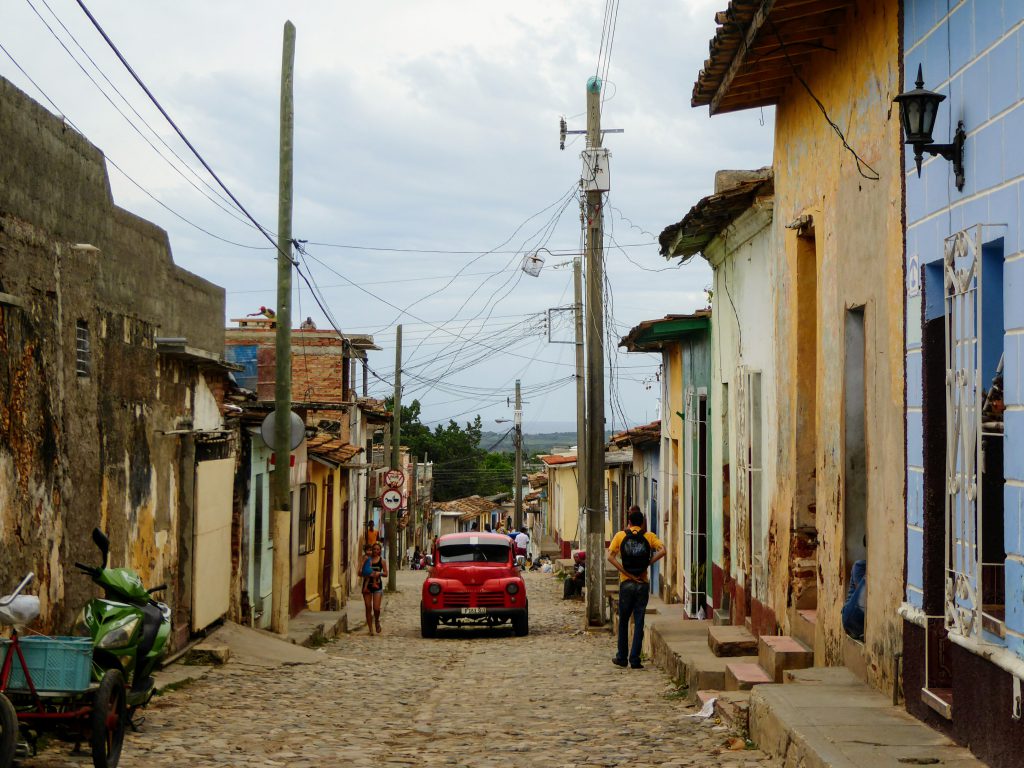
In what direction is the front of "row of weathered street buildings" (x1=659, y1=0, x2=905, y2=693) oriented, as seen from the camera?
facing to the left of the viewer

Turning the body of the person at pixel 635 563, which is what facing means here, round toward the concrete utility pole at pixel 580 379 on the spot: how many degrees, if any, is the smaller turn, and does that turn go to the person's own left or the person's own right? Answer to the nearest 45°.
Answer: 0° — they already face it

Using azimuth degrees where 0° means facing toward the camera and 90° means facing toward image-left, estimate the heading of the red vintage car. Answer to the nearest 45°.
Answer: approximately 0°

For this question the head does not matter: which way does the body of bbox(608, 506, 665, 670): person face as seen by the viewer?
away from the camera

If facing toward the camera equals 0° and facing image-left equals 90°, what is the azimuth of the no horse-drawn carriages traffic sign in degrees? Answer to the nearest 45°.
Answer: approximately 0°

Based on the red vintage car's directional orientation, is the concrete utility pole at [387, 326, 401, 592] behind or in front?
behind

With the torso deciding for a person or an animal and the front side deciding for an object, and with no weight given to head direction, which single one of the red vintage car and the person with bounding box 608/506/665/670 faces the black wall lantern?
the red vintage car

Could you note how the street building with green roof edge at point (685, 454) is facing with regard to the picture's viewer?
facing to the left of the viewer

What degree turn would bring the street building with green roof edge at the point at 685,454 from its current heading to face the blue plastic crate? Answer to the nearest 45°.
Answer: approximately 90° to its left

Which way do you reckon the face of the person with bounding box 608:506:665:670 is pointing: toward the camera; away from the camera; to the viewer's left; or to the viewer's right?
away from the camera

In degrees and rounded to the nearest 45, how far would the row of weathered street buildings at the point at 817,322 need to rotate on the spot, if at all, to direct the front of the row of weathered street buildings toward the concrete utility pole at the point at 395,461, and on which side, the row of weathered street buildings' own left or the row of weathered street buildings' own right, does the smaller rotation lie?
approximately 45° to the row of weathered street buildings' own right
